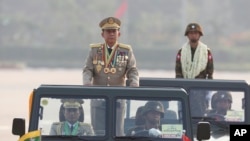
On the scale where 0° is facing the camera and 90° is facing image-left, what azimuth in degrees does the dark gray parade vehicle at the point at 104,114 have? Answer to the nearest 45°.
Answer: approximately 0°

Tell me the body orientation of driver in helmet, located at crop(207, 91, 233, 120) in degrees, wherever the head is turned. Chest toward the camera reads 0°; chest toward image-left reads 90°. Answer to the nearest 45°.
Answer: approximately 315°

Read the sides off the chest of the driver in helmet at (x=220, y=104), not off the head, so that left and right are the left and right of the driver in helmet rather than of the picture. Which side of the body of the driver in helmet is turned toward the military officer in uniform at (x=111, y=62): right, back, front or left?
right
